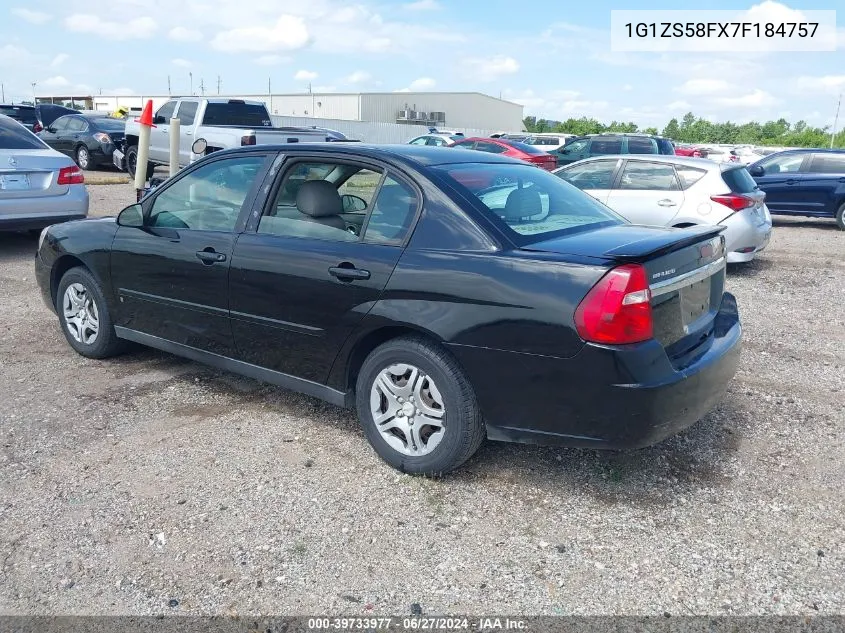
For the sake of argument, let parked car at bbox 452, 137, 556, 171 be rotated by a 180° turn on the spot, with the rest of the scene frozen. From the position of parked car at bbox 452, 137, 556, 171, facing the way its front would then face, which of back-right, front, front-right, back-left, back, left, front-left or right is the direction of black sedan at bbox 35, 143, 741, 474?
front-right

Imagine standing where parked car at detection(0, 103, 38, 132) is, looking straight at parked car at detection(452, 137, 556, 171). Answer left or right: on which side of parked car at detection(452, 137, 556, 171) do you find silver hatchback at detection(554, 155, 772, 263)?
right

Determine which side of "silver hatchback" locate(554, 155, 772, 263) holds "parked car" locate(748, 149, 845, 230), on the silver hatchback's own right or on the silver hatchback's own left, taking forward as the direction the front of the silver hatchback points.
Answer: on the silver hatchback's own right

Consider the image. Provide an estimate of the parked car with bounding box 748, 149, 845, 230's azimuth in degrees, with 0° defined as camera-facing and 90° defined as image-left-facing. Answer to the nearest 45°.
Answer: approximately 90°

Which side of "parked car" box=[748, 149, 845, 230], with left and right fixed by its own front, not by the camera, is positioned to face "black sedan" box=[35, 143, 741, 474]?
left

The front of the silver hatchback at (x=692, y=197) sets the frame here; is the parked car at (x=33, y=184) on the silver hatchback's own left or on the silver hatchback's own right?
on the silver hatchback's own left

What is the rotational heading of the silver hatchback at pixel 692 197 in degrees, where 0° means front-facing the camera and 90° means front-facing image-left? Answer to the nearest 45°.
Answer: approximately 135°

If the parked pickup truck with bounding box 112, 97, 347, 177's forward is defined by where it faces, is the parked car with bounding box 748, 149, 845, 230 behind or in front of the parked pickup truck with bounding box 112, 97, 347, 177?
behind
